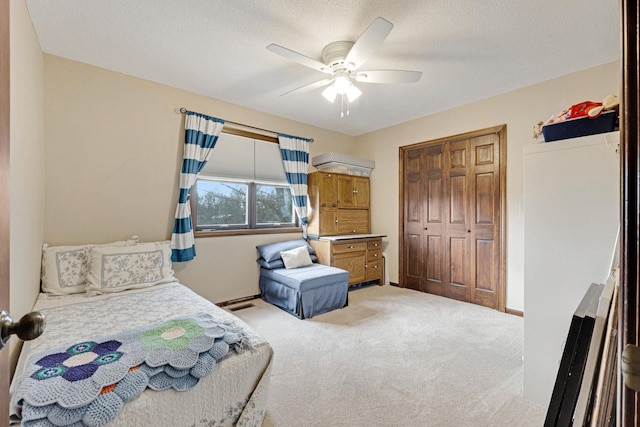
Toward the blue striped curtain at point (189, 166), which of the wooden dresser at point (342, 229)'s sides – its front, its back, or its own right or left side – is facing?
right

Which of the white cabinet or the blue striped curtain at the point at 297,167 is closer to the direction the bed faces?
the white cabinet

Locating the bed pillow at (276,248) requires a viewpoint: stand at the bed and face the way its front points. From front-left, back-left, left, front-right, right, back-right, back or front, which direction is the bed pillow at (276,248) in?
left

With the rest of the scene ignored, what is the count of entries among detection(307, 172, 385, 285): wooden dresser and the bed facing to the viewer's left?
0

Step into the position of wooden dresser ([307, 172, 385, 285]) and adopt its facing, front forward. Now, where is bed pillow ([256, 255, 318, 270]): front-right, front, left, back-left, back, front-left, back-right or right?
right

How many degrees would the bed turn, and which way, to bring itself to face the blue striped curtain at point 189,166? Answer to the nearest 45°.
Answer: approximately 135° to its left

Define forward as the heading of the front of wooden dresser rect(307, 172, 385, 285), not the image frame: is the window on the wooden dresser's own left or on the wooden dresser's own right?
on the wooden dresser's own right

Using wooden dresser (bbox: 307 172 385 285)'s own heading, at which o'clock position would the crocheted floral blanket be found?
The crocheted floral blanket is roughly at 2 o'clock from the wooden dresser.

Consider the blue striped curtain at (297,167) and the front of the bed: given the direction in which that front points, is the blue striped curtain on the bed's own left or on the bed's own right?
on the bed's own left

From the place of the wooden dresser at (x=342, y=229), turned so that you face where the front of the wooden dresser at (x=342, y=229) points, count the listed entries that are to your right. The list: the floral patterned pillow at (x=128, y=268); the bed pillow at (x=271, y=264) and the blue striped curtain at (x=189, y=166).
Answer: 3

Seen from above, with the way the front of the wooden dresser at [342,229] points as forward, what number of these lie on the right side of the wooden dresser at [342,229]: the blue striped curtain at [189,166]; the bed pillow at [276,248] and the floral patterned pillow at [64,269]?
3
